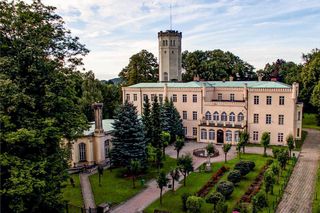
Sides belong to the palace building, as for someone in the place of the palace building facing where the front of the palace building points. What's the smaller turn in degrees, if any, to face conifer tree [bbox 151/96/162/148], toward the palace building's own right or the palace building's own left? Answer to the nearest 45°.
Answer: approximately 45° to the palace building's own right

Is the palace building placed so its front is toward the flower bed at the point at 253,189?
yes

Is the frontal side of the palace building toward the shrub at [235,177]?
yes

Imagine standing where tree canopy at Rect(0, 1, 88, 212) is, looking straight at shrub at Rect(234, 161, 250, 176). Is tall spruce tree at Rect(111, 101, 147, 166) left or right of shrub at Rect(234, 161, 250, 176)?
left

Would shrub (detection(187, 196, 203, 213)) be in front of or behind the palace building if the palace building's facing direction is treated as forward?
in front

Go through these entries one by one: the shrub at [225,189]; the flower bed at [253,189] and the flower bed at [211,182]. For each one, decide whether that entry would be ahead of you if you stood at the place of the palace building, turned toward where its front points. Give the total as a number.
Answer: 3

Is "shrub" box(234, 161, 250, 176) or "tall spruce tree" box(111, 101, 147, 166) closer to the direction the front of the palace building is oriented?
the shrub

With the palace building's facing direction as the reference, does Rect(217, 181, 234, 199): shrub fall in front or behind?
in front

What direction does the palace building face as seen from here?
toward the camera

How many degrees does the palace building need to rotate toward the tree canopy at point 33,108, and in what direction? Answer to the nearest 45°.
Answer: approximately 45° to its right

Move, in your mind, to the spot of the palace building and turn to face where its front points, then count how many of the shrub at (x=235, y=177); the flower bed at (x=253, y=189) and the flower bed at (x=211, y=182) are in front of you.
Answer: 3

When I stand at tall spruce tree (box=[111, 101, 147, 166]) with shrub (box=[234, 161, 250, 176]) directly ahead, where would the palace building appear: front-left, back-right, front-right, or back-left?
front-left

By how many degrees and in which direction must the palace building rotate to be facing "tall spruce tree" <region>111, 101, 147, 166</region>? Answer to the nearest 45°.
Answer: approximately 45° to its right

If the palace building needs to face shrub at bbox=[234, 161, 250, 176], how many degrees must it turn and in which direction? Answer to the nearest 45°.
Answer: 0° — it already faces it
